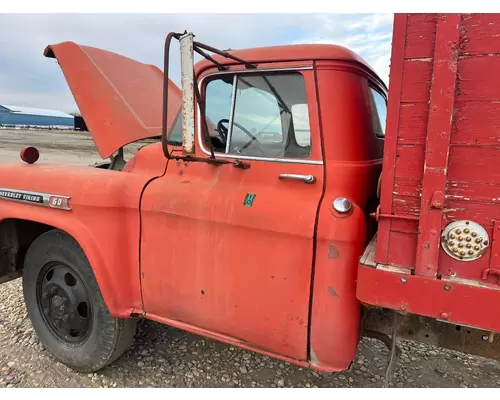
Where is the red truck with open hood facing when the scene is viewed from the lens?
facing away from the viewer and to the left of the viewer
